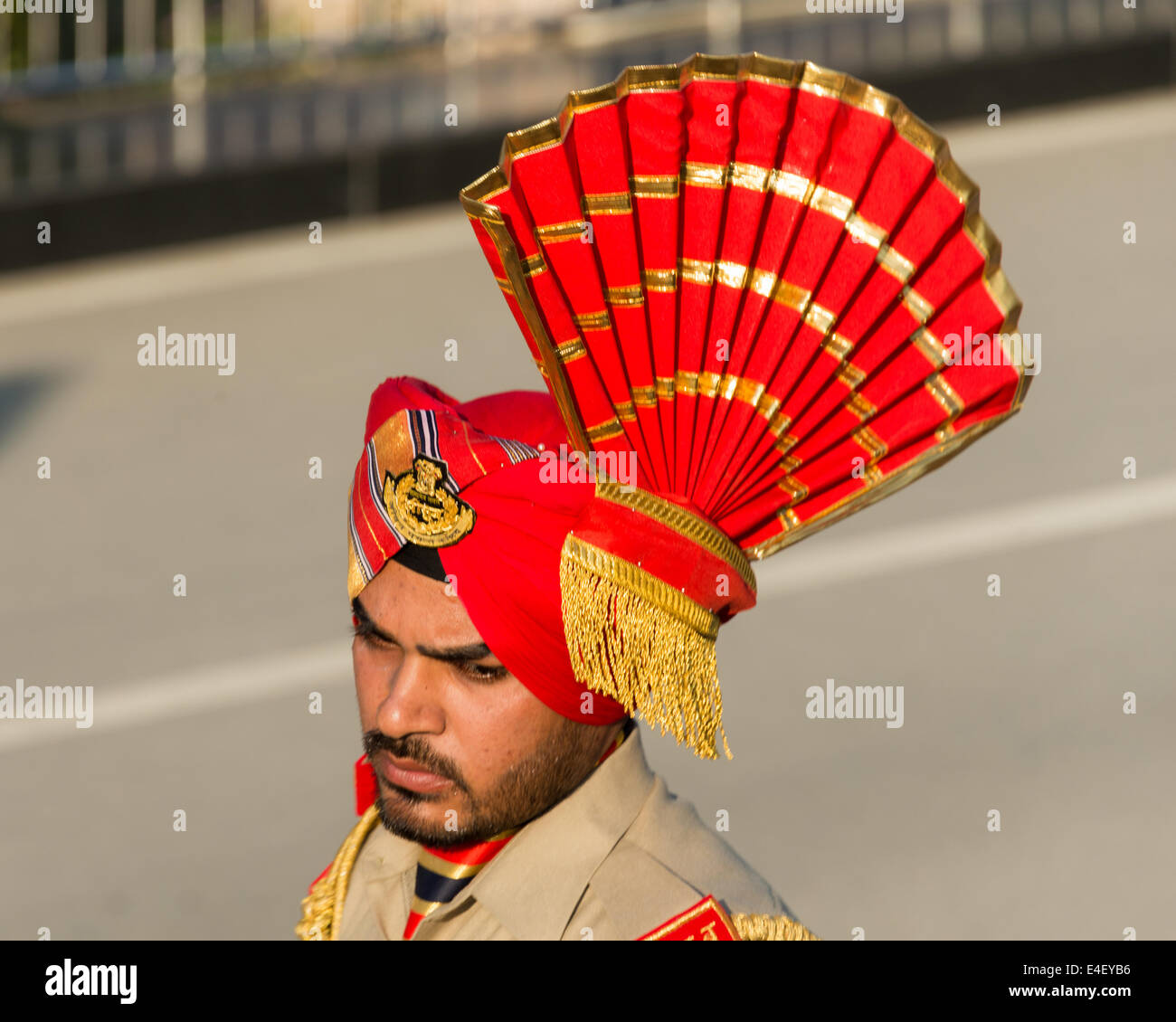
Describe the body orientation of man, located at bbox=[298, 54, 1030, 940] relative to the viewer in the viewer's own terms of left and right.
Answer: facing the viewer and to the left of the viewer

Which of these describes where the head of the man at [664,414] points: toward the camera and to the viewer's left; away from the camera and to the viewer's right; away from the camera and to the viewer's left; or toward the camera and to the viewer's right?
toward the camera and to the viewer's left

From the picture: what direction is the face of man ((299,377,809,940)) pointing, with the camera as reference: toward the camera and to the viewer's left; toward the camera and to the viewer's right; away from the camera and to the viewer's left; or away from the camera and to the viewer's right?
toward the camera and to the viewer's left
